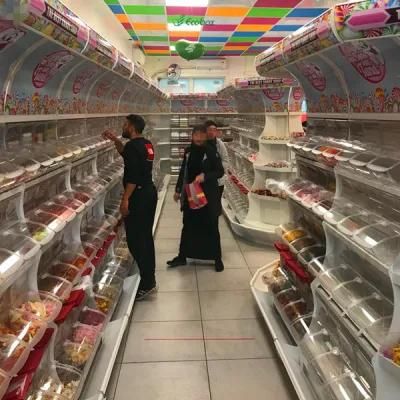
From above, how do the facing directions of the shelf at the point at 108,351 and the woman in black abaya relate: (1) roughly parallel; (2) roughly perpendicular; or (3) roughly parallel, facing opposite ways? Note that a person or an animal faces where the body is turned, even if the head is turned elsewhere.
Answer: roughly perpendicular

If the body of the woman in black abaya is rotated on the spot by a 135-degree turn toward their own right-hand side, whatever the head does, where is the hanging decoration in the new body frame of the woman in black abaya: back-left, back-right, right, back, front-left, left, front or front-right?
front-right

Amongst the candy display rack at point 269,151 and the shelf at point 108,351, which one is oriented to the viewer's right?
the shelf

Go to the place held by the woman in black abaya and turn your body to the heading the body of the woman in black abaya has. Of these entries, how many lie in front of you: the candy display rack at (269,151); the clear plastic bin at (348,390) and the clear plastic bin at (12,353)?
2

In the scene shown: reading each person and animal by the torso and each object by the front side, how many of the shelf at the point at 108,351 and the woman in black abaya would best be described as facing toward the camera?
1

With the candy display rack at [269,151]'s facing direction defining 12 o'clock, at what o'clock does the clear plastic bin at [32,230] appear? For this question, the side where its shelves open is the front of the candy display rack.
The clear plastic bin is roughly at 1 o'clock from the candy display rack.

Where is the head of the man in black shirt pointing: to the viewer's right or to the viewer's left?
to the viewer's left

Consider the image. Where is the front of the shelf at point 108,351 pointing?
to the viewer's right

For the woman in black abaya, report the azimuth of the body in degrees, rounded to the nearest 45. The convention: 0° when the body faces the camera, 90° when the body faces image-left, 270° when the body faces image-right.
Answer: approximately 0°
